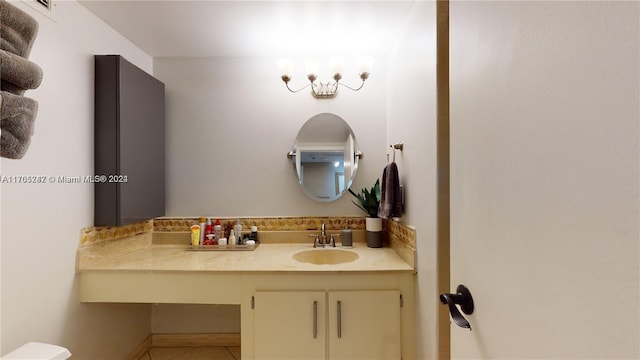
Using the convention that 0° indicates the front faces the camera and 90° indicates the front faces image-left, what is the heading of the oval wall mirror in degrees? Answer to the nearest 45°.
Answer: approximately 0°

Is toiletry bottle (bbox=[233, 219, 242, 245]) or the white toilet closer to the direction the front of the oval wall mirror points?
the white toilet

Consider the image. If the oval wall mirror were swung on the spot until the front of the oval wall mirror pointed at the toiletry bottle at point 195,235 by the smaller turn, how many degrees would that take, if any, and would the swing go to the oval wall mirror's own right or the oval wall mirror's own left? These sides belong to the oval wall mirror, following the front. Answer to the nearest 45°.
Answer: approximately 90° to the oval wall mirror's own right

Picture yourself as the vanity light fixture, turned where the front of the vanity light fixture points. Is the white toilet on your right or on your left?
on your right

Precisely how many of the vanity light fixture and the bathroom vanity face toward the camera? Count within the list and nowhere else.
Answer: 2

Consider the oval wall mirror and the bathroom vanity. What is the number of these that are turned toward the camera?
2

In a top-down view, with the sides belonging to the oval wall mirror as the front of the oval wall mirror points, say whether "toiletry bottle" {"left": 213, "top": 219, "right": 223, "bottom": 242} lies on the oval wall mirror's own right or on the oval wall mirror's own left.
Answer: on the oval wall mirror's own right

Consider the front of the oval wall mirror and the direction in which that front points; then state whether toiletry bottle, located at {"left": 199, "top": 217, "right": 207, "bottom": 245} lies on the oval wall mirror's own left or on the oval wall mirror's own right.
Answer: on the oval wall mirror's own right
